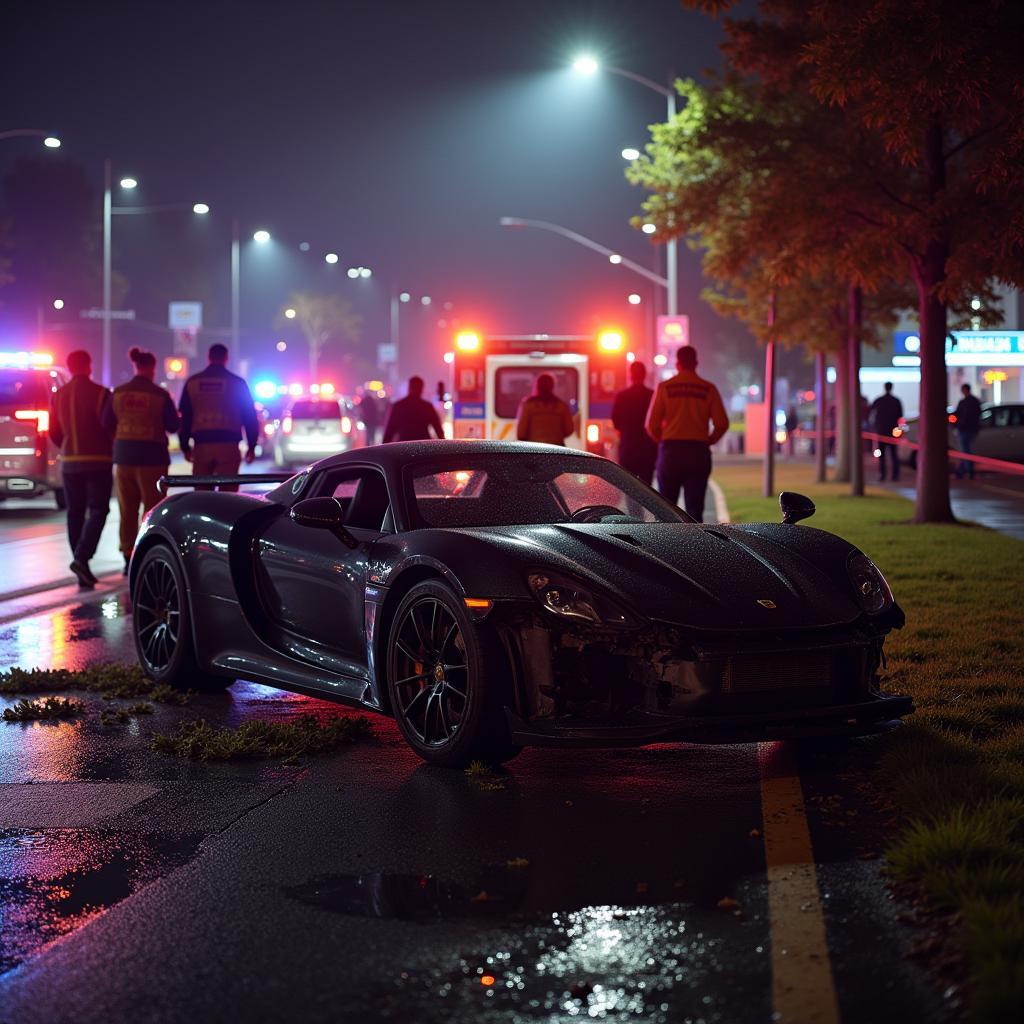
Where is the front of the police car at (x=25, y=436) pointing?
away from the camera

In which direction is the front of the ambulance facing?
away from the camera

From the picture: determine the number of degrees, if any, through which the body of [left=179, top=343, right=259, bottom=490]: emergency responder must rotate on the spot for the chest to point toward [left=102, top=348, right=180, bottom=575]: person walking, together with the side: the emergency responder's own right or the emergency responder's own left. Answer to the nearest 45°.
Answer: approximately 135° to the emergency responder's own left

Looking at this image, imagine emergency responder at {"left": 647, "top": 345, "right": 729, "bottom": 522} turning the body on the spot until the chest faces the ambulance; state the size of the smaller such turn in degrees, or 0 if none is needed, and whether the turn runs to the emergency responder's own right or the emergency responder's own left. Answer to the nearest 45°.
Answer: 0° — they already face it

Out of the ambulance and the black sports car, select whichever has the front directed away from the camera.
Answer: the ambulance

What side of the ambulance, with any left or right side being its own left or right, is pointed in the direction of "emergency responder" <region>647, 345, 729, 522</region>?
back

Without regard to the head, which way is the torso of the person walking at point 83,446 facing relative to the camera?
away from the camera

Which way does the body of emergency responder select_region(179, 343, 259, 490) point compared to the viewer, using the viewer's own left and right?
facing away from the viewer

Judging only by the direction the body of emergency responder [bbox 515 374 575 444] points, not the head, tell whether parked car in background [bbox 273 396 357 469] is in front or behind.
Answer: in front

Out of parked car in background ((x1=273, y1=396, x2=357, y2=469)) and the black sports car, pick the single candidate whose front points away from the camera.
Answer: the parked car in background

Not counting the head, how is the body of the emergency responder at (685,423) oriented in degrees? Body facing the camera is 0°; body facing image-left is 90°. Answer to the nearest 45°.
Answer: approximately 180°

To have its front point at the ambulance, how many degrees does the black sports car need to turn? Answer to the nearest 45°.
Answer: approximately 135° to its left

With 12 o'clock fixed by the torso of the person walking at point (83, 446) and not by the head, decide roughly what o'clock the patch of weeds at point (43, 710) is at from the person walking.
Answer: The patch of weeds is roughly at 6 o'clock from the person walking.

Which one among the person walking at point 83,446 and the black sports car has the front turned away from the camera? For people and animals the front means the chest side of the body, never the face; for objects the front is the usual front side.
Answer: the person walking

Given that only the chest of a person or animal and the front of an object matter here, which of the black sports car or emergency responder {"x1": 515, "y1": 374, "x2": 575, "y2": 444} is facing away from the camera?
the emergency responder

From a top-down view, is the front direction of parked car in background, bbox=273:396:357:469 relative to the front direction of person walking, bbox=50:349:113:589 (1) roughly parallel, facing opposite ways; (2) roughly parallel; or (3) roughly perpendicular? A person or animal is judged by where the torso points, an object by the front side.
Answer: roughly parallel

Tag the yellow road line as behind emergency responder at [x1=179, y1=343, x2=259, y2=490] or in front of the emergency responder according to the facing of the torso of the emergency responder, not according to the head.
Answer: behind

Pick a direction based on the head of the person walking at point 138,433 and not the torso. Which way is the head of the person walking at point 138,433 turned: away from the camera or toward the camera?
away from the camera

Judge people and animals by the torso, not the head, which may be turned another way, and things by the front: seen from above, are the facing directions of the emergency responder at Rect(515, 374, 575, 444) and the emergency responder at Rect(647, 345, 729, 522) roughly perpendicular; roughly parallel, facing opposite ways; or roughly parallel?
roughly parallel

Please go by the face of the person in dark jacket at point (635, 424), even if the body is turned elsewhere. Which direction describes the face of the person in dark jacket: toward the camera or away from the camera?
away from the camera
